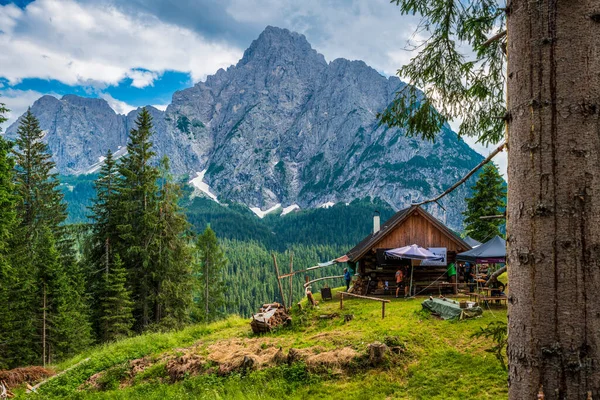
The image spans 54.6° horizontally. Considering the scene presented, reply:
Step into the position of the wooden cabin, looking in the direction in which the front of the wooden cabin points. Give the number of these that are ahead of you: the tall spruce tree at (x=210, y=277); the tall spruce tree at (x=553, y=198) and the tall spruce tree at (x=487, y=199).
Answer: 1

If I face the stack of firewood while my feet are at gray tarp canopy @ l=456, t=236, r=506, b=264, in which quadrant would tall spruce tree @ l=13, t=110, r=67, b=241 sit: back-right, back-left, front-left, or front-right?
front-right

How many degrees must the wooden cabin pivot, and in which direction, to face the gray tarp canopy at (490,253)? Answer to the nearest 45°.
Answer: approximately 45° to its left

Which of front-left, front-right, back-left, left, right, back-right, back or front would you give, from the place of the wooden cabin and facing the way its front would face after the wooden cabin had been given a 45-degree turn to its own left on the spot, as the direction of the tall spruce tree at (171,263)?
back-right

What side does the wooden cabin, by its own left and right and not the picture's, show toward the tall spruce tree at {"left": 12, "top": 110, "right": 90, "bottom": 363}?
right

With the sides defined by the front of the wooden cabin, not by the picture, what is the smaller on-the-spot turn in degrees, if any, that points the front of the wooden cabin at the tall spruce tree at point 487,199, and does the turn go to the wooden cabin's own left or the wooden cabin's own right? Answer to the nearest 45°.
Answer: approximately 135° to the wooden cabin's own left

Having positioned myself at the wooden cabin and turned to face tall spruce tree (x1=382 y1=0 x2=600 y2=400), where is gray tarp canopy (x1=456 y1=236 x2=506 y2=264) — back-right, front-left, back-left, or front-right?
front-left

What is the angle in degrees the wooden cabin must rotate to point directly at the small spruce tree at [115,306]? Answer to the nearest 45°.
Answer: approximately 90° to its right

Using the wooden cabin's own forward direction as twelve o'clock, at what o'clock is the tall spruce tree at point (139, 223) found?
The tall spruce tree is roughly at 3 o'clock from the wooden cabin.

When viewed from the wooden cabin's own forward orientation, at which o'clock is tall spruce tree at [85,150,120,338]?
The tall spruce tree is roughly at 3 o'clock from the wooden cabin.

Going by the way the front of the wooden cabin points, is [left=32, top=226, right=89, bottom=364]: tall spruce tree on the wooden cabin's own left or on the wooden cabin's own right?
on the wooden cabin's own right

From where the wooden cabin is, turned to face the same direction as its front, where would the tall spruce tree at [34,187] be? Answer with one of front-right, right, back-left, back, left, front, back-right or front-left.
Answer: right

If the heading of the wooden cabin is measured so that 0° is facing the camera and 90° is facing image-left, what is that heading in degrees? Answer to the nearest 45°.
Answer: approximately 0°
